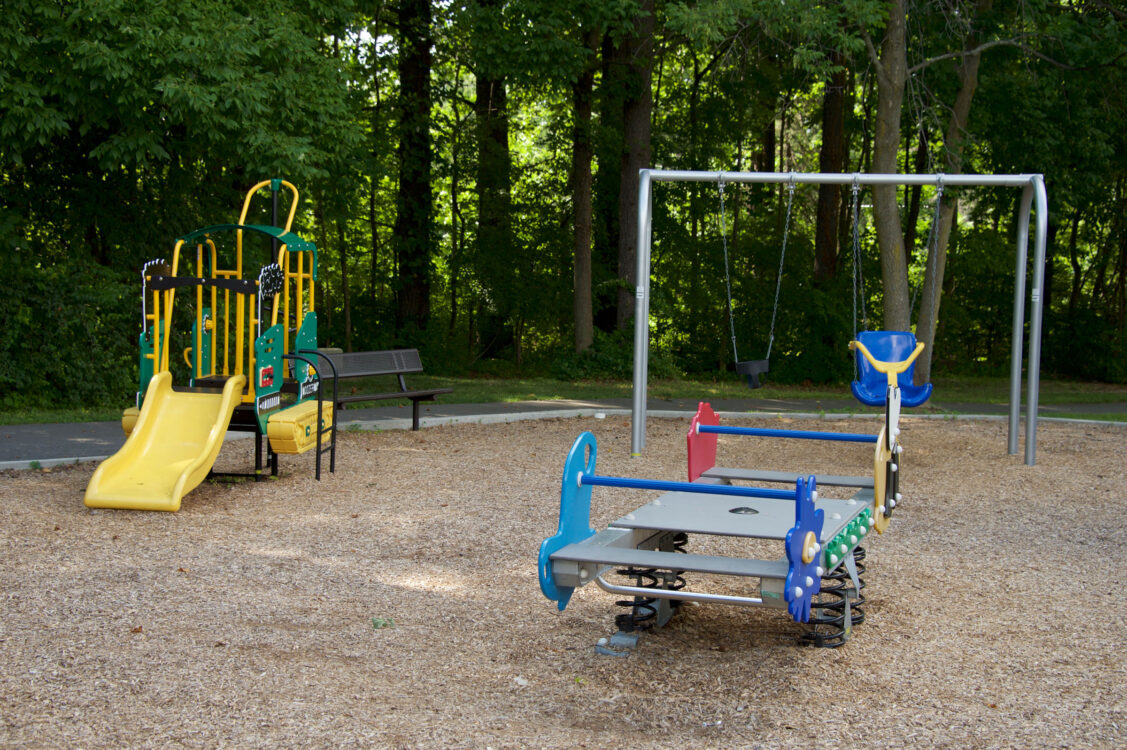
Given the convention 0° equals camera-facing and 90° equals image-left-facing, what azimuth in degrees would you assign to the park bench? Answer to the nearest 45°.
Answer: approximately 315°

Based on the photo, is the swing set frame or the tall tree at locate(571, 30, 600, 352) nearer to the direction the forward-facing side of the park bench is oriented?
the swing set frame

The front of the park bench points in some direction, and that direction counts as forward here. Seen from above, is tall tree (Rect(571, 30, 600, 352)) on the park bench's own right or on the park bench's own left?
on the park bench's own left

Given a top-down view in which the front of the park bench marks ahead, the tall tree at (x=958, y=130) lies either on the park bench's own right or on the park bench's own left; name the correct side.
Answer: on the park bench's own left

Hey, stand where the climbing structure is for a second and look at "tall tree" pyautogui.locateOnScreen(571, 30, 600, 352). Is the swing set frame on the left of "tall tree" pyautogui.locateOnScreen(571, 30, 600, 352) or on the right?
right
